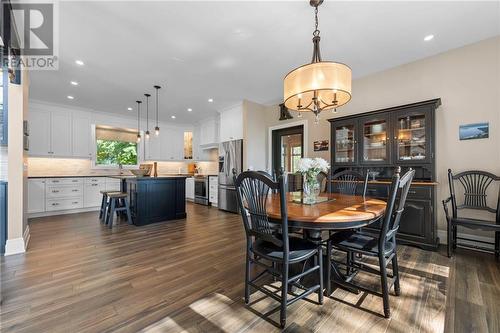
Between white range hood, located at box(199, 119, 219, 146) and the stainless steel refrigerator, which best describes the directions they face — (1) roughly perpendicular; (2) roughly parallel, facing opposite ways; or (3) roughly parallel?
roughly parallel

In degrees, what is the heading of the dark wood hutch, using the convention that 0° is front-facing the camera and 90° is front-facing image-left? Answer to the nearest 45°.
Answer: approximately 45°

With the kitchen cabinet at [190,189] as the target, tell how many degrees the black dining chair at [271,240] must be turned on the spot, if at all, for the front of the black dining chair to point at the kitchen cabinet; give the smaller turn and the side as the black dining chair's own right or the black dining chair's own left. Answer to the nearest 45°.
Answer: approximately 90° to the black dining chair's own left

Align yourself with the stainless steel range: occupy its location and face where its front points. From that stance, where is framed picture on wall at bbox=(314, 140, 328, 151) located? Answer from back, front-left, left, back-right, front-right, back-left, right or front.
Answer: left

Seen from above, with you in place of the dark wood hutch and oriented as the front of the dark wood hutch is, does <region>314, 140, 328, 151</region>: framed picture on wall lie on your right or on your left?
on your right

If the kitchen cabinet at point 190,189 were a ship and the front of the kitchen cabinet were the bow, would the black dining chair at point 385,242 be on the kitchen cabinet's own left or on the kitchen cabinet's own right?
on the kitchen cabinet's own left

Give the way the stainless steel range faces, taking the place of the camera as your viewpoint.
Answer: facing the viewer and to the left of the viewer

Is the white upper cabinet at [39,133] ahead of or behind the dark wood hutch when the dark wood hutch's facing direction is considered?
ahead

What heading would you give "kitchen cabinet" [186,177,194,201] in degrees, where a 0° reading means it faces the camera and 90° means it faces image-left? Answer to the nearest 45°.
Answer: approximately 45°

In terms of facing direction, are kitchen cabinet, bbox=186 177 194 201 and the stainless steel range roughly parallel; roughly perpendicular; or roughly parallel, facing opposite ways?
roughly parallel

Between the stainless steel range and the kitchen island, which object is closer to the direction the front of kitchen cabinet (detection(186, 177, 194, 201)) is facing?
the kitchen island

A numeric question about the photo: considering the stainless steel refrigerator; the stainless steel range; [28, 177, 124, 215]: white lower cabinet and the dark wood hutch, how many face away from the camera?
0

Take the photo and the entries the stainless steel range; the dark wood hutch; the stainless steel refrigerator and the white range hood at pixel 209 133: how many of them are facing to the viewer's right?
0

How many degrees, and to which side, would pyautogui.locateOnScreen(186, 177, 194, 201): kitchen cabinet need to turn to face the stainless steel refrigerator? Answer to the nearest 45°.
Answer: approximately 90° to its left

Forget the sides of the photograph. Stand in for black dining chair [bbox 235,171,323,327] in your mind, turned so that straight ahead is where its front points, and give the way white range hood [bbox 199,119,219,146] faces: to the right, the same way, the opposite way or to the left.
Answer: the opposite way

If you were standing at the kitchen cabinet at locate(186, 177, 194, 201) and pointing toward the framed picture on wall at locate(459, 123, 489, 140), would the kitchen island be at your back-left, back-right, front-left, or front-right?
front-right

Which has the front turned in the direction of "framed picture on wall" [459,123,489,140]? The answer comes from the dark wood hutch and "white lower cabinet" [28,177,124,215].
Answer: the white lower cabinet
